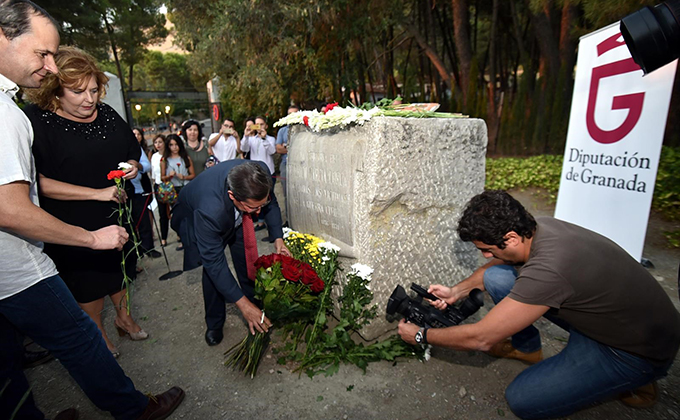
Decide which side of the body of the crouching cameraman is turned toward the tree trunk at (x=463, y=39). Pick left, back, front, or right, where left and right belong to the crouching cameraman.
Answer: right

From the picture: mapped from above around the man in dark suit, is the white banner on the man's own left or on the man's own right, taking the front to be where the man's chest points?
on the man's own left

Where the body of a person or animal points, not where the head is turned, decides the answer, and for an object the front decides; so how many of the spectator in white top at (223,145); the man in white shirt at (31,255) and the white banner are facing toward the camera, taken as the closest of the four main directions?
2

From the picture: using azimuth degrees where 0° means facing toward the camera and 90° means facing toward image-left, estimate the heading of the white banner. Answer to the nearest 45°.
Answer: approximately 0°

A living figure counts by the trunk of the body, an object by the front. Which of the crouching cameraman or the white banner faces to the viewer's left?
the crouching cameraman

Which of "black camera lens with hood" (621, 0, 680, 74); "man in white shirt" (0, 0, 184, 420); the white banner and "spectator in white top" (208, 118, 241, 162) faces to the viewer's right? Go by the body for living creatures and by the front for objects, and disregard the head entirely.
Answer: the man in white shirt

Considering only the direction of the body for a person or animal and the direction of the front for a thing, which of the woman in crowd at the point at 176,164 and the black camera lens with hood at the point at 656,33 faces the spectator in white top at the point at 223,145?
the black camera lens with hood

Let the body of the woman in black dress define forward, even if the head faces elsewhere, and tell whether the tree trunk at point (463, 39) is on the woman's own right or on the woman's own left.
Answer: on the woman's own left

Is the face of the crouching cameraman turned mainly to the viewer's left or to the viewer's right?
to the viewer's left

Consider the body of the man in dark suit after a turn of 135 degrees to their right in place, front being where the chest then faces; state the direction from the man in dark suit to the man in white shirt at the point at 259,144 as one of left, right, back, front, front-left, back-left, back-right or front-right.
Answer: right

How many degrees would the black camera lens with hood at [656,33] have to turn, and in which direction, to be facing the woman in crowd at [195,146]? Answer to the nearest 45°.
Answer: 0° — it already faces them

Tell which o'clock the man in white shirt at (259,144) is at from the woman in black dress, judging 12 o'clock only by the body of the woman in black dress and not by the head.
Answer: The man in white shirt is roughly at 9 o'clock from the woman in black dress.

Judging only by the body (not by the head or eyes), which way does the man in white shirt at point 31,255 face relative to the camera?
to the viewer's right

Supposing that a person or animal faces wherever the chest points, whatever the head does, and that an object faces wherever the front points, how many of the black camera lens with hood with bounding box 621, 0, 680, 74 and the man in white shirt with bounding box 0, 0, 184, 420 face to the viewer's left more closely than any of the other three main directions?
1

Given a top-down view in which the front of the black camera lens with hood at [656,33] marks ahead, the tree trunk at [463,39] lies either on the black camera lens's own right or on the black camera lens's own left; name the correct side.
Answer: on the black camera lens's own right

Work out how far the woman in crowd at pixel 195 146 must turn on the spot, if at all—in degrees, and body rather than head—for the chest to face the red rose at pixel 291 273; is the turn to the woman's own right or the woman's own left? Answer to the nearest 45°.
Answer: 0° — they already face it
